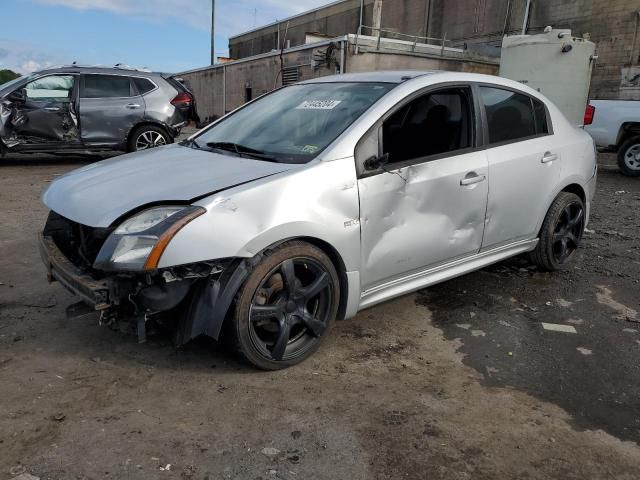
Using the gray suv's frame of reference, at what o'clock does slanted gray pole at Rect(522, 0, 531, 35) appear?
The slanted gray pole is roughly at 5 o'clock from the gray suv.

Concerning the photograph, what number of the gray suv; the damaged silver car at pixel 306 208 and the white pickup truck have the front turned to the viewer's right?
1

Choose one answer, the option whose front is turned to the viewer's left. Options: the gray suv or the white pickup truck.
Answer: the gray suv

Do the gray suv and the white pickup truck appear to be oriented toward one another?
no

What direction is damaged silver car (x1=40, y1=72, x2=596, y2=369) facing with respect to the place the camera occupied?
facing the viewer and to the left of the viewer

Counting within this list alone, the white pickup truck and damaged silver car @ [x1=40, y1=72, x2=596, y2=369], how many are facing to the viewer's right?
1

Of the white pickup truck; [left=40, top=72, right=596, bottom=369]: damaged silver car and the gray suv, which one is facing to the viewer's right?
the white pickup truck

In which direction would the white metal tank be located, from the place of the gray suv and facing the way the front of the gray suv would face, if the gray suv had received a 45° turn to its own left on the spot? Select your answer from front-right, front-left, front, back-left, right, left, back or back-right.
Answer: back-left

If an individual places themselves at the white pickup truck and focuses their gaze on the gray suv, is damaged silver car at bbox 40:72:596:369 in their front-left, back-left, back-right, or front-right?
front-left

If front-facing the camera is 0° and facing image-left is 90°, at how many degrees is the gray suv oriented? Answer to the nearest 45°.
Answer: approximately 90°

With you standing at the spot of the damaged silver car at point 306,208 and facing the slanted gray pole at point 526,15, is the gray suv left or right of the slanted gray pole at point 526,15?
left

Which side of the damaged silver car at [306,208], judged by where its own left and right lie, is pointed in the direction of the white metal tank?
back

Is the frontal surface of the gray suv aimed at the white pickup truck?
no

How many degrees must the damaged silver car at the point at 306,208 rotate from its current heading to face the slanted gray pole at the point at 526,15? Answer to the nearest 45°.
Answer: approximately 135° to its right

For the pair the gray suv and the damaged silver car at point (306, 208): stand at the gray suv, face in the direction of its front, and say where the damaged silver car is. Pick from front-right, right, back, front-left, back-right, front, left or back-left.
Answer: left

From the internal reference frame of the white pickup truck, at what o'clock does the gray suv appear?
The gray suv is roughly at 5 o'clock from the white pickup truck.

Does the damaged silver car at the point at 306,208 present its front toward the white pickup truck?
no

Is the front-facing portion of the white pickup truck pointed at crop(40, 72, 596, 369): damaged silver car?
no

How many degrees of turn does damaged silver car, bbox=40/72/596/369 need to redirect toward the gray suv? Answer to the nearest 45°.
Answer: approximately 90° to its right

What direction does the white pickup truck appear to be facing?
to the viewer's right
